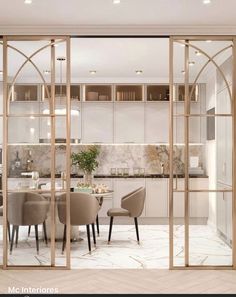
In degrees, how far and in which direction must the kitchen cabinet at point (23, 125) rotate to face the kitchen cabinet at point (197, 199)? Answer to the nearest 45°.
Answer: approximately 90° to its left

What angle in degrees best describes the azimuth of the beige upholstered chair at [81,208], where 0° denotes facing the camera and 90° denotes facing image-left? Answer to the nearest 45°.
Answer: approximately 180°

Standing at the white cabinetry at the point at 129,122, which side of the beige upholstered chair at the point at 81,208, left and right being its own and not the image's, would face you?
front

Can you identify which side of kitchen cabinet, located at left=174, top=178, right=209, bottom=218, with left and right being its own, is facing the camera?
front

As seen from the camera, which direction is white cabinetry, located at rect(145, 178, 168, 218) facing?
toward the camera

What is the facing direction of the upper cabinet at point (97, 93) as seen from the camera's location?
facing the viewer

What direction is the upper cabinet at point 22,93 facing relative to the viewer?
toward the camera

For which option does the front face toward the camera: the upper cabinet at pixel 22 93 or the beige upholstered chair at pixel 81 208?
the upper cabinet

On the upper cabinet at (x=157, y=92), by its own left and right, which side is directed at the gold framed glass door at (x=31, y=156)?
front

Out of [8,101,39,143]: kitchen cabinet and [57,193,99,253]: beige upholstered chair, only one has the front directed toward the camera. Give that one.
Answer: the kitchen cabinet

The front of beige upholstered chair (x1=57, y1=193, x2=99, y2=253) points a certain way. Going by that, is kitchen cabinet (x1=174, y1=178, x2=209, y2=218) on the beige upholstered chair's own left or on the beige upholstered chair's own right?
on the beige upholstered chair's own right

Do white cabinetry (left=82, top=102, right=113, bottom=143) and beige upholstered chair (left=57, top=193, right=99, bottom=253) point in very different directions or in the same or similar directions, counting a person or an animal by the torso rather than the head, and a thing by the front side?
very different directions

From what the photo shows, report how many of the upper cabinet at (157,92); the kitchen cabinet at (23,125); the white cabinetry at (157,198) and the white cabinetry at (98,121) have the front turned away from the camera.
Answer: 0

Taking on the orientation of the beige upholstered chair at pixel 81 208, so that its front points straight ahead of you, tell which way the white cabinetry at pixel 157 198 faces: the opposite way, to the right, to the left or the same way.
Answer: the opposite way

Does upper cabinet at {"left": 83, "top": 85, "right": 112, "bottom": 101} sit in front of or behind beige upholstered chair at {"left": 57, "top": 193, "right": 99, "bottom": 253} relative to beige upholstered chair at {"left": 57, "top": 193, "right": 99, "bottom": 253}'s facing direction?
in front

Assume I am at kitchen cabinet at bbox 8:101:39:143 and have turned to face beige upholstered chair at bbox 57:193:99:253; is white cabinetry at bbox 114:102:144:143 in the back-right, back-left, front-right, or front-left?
front-left

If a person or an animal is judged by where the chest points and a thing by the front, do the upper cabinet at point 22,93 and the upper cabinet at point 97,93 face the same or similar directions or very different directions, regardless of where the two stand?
same or similar directions
